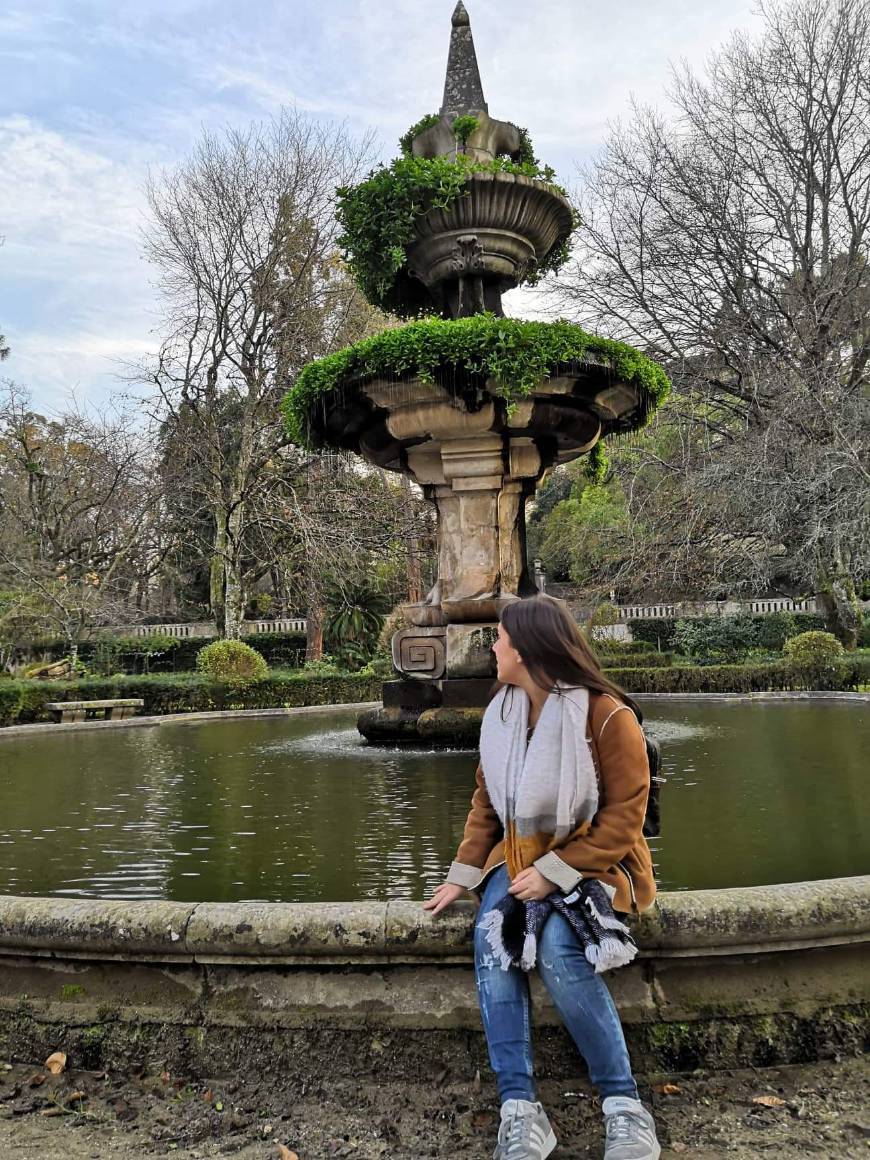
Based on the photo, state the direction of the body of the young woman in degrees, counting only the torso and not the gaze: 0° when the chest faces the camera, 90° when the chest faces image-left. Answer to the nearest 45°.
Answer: approximately 45°

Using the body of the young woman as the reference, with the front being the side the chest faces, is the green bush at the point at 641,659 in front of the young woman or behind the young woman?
behind

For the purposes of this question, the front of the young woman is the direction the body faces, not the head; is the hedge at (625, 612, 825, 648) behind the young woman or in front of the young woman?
behind

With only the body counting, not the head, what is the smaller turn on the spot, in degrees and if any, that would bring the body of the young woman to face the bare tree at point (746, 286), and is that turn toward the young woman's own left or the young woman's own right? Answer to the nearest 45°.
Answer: approximately 135° to the young woman's own right

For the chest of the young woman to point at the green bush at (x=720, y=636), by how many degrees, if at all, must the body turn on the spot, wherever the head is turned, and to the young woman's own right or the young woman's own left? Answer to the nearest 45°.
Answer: approximately 135° to the young woman's own right

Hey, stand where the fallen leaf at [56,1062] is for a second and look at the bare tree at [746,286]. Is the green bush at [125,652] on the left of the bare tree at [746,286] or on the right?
left

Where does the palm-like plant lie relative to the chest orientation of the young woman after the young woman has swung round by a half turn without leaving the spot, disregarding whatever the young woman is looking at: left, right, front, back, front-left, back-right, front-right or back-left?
front-left

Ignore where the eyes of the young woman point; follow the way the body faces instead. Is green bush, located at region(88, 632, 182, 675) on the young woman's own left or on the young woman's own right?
on the young woman's own right

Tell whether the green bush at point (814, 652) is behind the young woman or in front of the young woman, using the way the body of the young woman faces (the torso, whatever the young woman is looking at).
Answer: behind

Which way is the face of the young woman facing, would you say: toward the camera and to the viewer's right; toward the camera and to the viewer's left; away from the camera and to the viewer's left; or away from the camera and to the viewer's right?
away from the camera and to the viewer's left
